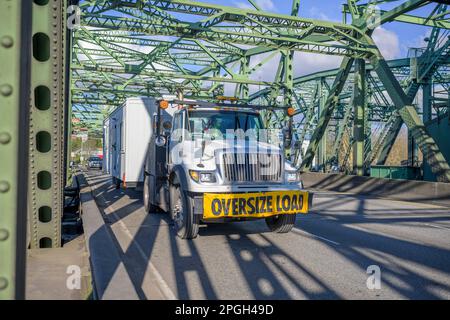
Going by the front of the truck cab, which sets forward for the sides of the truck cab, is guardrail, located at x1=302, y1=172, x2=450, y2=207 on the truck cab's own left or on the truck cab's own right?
on the truck cab's own left

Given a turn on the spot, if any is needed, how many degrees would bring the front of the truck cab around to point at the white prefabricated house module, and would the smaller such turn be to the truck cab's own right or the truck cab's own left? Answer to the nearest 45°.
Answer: approximately 180°

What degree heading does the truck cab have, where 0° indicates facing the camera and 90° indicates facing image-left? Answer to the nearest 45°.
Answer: approximately 315°
